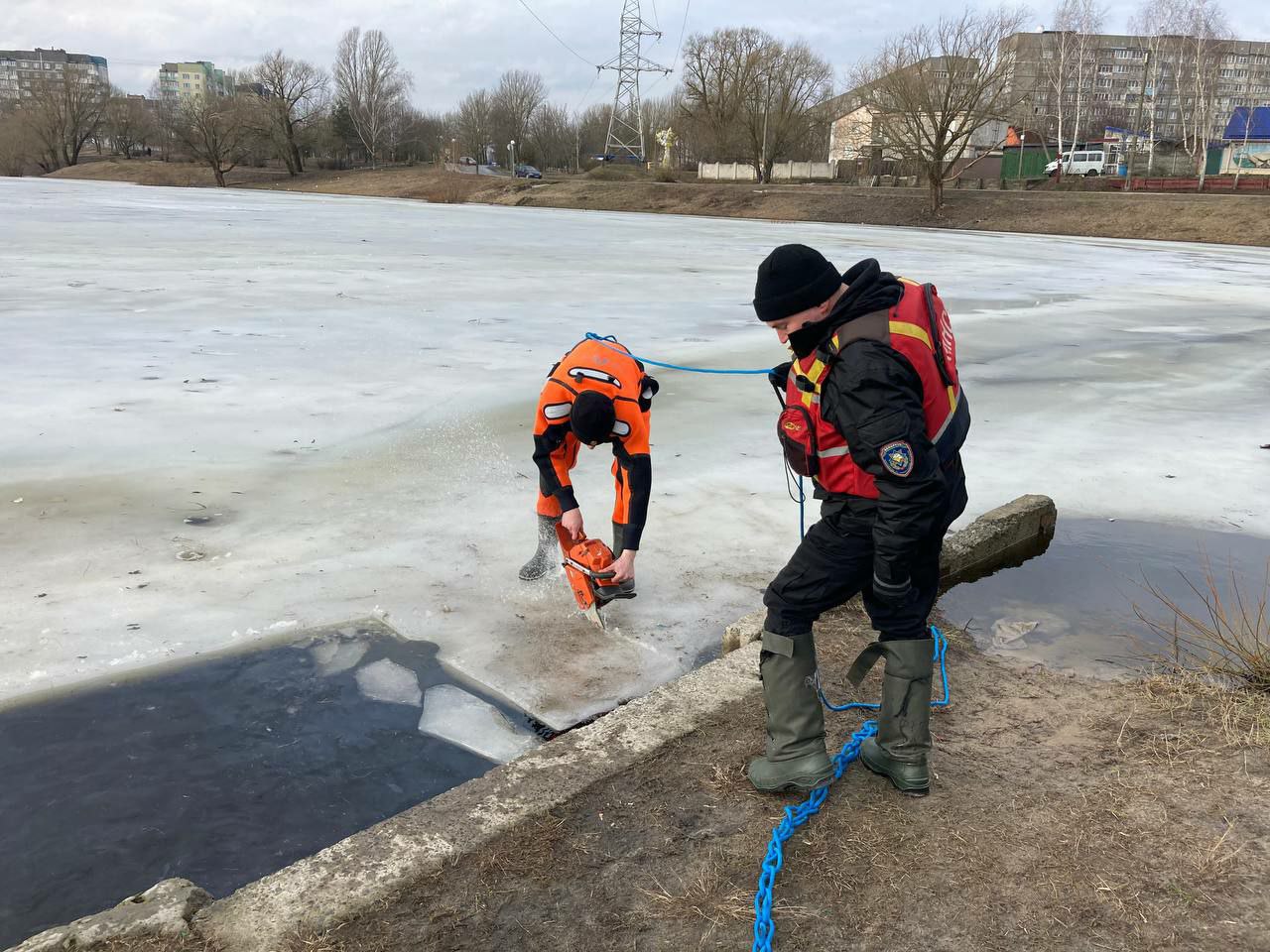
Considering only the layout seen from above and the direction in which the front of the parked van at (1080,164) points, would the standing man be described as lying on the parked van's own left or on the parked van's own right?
on the parked van's own left

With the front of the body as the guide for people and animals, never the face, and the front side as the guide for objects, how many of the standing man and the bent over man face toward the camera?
1

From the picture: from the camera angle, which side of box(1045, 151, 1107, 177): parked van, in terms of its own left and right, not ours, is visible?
left

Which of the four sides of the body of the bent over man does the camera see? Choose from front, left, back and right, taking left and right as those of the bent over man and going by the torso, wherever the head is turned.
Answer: front

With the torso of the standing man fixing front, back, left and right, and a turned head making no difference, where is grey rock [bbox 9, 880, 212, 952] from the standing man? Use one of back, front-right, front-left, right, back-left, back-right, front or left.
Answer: front-left

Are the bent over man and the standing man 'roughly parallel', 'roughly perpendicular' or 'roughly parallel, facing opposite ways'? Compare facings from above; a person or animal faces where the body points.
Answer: roughly perpendicular

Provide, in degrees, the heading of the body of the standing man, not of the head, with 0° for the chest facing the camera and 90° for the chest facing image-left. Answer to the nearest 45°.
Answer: approximately 90°

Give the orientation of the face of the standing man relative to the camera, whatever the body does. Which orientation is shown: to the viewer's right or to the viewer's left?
to the viewer's left

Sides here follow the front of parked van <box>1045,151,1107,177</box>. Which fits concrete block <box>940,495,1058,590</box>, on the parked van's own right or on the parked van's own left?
on the parked van's own left

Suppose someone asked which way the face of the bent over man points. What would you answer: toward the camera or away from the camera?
toward the camera

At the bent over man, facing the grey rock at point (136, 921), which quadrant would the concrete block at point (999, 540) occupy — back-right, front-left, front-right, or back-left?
back-left

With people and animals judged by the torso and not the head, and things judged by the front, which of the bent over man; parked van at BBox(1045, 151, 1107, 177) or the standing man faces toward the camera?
the bent over man
